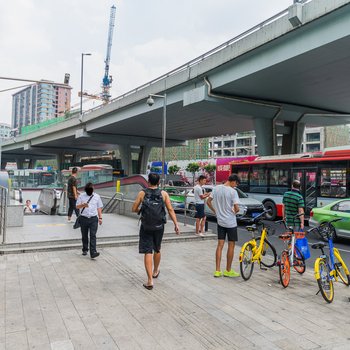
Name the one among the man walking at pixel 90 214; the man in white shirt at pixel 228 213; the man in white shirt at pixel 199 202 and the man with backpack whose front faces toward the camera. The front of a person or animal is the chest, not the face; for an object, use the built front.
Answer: the man walking

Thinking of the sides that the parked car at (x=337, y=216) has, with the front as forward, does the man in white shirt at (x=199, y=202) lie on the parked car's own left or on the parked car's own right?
on the parked car's own right

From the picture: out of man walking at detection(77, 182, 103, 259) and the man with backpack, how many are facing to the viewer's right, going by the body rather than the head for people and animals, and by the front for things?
0

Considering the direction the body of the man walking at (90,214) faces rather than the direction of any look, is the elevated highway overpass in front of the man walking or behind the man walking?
behind

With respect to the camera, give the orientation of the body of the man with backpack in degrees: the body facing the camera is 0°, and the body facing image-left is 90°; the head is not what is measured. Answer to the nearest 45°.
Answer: approximately 180°

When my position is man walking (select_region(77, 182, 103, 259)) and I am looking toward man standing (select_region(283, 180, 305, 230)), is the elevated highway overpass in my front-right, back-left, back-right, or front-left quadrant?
front-left

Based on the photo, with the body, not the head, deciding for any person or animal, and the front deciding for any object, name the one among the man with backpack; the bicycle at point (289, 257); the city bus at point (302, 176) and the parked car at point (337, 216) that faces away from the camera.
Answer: the man with backpack

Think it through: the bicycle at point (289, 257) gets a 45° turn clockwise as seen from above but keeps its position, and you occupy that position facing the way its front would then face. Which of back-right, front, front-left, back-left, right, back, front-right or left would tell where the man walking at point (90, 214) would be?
back-left

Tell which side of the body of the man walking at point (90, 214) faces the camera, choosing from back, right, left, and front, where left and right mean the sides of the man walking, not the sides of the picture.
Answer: front
